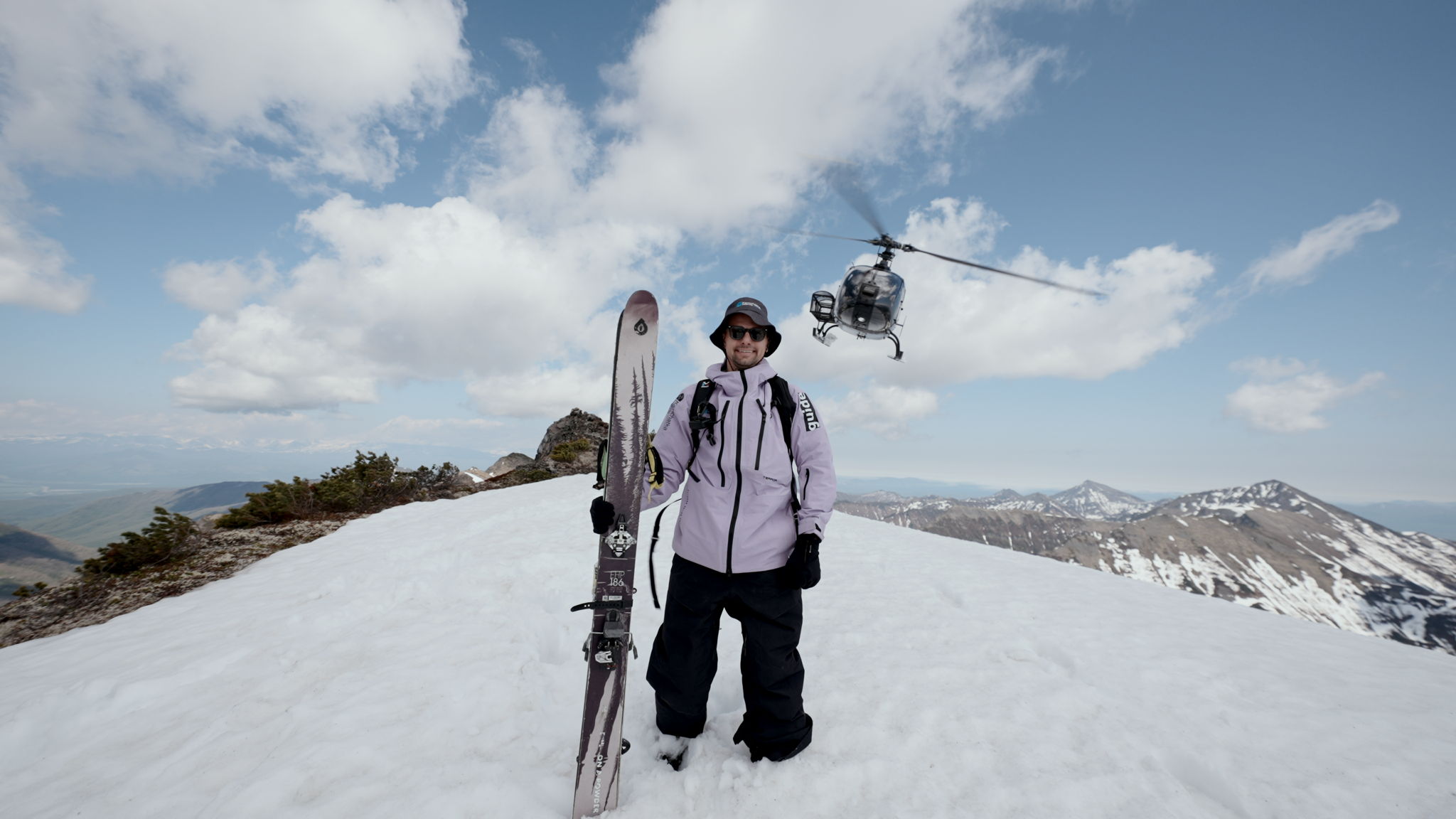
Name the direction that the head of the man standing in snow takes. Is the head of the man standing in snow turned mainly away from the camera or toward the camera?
toward the camera

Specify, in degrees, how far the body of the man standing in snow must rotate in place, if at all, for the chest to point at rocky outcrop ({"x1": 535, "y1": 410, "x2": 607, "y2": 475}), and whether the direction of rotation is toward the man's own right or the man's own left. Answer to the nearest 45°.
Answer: approximately 180°

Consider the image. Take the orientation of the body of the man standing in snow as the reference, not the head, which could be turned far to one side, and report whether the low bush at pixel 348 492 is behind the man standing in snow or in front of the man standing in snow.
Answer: behind

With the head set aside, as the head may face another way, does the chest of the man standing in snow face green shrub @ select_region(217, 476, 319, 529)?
no

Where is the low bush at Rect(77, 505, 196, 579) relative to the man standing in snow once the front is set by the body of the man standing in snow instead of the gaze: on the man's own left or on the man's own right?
on the man's own right

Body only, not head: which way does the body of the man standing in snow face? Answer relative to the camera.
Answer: toward the camera

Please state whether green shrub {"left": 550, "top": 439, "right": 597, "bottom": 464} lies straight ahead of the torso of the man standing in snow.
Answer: no
